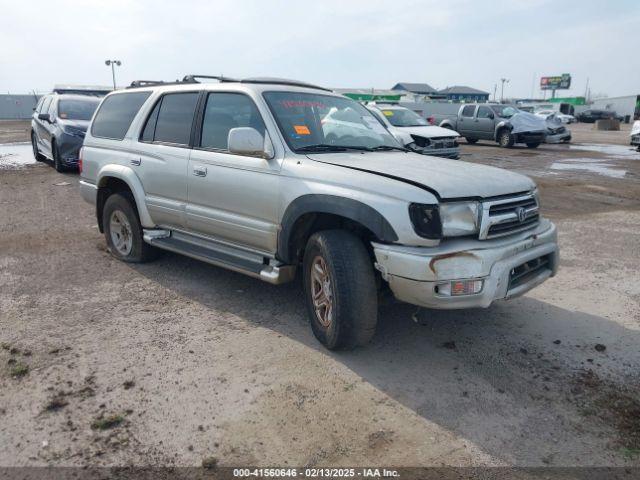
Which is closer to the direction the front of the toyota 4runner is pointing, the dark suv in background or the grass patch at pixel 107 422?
the grass patch

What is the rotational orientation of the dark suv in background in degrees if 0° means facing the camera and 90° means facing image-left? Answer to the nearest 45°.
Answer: approximately 315°

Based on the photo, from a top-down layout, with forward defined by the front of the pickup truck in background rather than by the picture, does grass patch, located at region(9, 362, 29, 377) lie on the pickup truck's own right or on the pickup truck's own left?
on the pickup truck's own right

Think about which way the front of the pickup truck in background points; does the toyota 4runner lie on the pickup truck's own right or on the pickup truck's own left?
on the pickup truck's own right

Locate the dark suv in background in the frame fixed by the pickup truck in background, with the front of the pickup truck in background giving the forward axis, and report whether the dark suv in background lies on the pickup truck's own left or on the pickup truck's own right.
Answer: on the pickup truck's own right

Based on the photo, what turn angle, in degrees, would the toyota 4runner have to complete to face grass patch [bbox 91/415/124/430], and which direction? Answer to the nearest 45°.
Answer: approximately 90° to its right

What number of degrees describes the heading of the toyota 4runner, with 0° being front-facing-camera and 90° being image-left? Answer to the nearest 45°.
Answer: approximately 315°

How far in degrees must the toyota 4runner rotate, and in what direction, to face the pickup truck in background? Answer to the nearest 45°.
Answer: approximately 135° to its left

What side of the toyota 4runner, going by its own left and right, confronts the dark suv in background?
back

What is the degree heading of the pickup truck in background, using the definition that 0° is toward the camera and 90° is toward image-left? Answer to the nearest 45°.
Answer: approximately 315°
